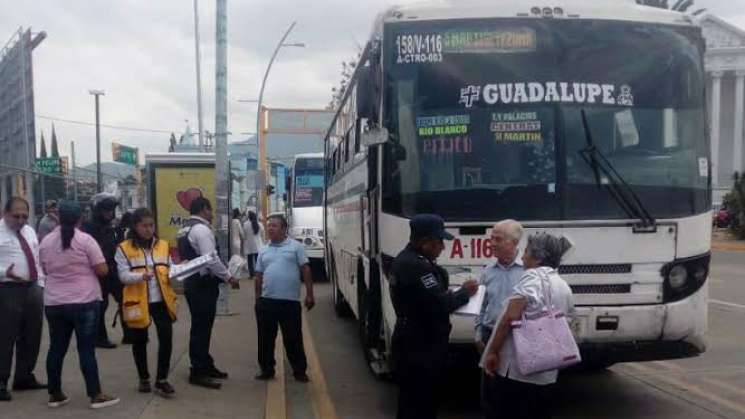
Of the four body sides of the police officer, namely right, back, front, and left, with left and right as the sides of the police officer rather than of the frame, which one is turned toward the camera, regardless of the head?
right

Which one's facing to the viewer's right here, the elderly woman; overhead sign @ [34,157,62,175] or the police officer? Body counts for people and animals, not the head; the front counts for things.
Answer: the police officer

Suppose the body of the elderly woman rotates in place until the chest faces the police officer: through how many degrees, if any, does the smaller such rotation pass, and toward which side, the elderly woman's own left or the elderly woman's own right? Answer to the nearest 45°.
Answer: approximately 45° to the elderly woman's own left

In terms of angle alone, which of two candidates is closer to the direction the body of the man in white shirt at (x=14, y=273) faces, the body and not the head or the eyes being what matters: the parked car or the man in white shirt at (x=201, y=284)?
the man in white shirt

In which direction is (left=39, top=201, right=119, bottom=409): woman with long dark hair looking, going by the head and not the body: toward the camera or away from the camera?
away from the camera

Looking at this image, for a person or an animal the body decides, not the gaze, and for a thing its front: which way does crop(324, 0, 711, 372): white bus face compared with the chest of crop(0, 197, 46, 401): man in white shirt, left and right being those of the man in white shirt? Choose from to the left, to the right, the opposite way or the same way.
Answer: to the right

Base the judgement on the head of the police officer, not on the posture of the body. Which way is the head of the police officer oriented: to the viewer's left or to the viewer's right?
to the viewer's right

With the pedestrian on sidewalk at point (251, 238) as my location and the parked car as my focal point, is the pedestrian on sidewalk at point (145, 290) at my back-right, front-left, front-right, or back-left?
back-right

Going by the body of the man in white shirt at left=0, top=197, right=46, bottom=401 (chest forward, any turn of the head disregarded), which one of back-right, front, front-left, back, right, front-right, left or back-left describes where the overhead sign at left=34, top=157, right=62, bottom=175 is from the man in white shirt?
back-left

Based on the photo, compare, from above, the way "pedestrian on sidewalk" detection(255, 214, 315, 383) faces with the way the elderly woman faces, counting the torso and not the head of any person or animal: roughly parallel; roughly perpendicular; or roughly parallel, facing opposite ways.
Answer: roughly perpendicular

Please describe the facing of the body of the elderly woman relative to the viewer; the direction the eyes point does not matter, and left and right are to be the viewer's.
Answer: facing away from the viewer and to the left of the viewer
